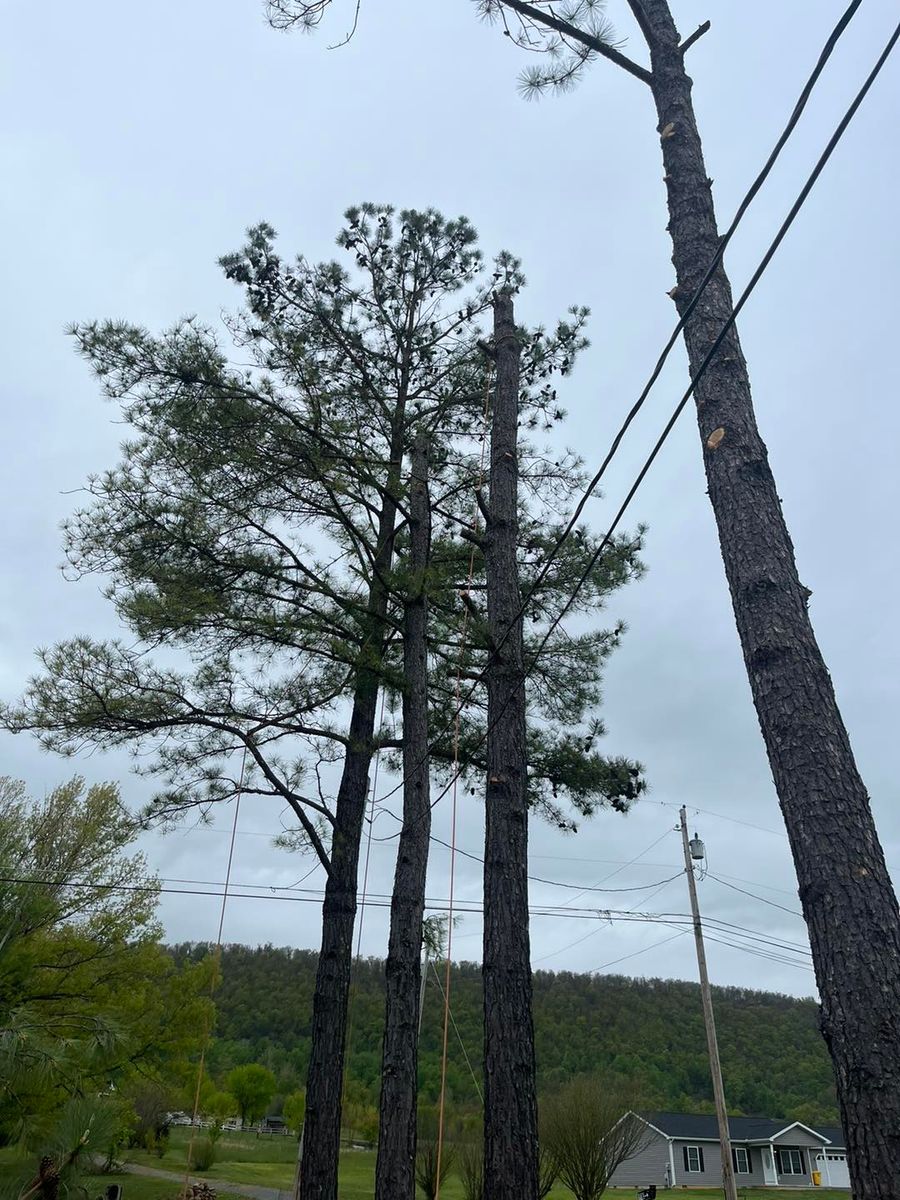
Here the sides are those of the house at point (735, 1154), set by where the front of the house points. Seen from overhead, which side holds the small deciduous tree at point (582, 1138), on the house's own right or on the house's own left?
on the house's own right

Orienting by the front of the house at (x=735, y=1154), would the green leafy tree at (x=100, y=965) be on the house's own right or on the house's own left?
on the house's own right

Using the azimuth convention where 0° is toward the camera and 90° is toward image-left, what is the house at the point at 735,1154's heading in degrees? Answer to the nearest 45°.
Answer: approximately 315°

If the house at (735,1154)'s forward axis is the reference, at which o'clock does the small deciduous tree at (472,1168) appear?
The small deciduous tree is roughly at 2 o'clock from the house.

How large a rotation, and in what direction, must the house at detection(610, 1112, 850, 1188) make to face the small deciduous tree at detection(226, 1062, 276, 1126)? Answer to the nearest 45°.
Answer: approximately 135° to its right

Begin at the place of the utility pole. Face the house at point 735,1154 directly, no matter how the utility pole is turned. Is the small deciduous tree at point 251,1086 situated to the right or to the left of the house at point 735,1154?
left

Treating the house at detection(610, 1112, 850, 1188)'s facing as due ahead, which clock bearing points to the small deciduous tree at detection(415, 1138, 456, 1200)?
The small deciduous tree is roughly at 2 o'clock from the house.

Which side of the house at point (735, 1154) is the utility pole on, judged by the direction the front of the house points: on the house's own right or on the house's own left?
on the house's own right
